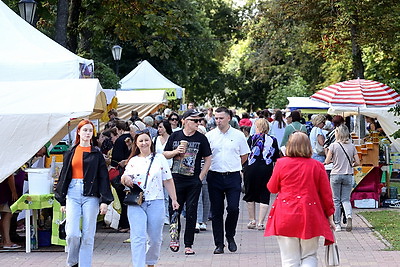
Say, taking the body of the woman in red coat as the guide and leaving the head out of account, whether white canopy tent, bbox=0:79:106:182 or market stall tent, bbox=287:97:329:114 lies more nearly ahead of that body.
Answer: the market stall tent

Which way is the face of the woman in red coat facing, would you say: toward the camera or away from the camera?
away from the camera

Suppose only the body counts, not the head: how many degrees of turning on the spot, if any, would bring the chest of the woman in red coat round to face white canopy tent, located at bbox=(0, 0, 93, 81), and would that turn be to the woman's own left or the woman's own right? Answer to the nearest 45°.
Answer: approximately 45° to the woman's own left

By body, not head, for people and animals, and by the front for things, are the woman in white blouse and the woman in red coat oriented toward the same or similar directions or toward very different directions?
very different directions

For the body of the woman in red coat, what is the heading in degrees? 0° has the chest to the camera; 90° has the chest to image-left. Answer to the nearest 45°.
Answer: approximately 180°

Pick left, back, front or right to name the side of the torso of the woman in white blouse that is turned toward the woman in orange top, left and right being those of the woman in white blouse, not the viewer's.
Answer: right

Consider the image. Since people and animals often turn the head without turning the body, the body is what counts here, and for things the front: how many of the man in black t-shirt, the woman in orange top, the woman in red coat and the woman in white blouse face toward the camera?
3

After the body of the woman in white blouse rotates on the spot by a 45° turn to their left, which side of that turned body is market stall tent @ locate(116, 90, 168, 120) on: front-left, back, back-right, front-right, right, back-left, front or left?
back-left
